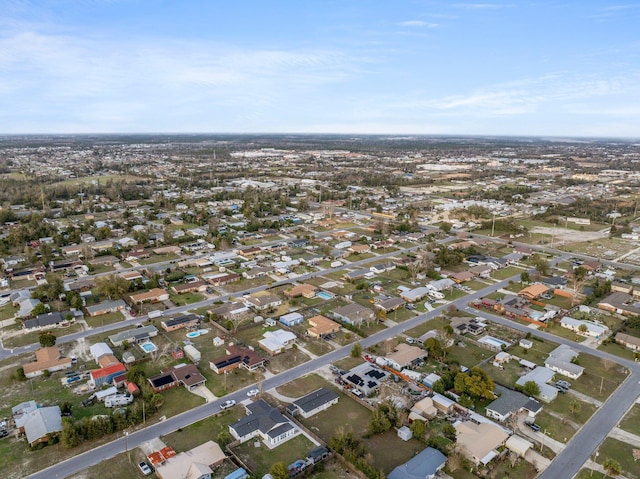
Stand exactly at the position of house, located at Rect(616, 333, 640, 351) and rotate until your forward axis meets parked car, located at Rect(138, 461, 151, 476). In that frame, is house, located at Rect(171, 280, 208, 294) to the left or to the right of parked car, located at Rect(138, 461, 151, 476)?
right

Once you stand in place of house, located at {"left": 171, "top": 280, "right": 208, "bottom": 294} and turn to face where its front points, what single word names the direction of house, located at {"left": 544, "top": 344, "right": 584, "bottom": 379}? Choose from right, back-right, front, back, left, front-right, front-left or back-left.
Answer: front

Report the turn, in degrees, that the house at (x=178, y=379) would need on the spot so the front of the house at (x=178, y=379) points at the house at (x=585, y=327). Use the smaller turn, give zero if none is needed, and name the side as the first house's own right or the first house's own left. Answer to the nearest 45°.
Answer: approximately 45° to the first house's own left

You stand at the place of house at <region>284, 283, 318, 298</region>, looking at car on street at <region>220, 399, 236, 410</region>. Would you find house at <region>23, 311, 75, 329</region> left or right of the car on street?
right

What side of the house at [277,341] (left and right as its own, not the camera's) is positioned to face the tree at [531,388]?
front

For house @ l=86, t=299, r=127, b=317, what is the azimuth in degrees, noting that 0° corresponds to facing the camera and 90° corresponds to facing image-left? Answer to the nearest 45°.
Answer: approximately 315°

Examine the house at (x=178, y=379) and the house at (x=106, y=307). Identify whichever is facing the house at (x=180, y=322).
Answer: the house at (x=106, y=307)

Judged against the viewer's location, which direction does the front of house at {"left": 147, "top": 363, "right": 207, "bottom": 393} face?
facing the viewer and to the right of the viewer

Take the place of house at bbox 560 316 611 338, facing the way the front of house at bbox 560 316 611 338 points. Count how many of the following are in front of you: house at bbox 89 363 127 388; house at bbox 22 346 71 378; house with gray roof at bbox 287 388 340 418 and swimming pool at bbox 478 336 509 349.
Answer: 4

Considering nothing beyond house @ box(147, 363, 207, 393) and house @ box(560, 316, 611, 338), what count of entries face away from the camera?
0

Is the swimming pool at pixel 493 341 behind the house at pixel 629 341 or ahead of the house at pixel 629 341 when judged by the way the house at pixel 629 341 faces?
ahead

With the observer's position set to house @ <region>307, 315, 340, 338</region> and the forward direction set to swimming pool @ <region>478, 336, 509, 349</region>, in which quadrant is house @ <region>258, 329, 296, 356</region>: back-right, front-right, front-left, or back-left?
back-right

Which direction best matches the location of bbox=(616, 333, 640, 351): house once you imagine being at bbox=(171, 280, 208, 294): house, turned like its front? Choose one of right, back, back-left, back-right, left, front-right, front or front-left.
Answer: front

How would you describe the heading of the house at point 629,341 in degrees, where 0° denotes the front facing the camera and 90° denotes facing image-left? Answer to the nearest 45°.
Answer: approximately 45°

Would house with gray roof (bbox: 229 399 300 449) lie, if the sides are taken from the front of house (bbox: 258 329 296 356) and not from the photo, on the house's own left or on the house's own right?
on the house's own right

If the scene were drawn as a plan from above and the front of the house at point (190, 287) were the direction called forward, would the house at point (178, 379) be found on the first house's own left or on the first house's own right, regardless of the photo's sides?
on the first house's own right

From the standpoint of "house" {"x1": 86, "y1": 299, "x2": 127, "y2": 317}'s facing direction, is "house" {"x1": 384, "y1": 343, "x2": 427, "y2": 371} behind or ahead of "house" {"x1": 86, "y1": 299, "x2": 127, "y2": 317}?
ahead

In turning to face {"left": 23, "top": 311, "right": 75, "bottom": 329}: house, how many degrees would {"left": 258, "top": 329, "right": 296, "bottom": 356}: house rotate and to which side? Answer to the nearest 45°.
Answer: approximately 135° to its right
